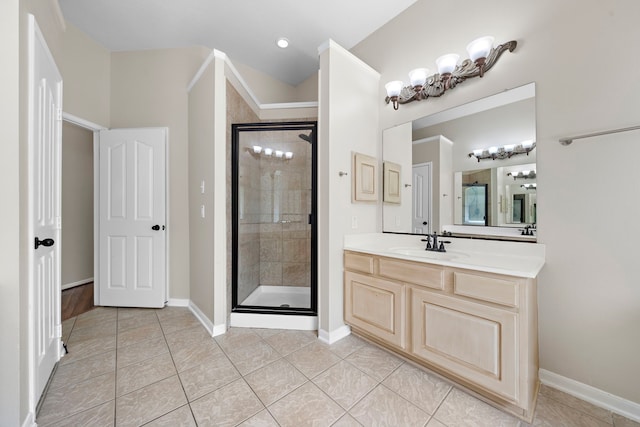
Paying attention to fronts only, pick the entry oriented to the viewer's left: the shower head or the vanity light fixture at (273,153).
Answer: the shower head

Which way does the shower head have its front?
to the viewer's left

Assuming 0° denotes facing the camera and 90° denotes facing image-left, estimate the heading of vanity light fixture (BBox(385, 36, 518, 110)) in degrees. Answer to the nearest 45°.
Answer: approximately 45°

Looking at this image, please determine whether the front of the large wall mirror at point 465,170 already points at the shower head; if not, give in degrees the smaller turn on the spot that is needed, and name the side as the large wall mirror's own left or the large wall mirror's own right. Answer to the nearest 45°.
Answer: approximately 45° to the large wall mirror's own right

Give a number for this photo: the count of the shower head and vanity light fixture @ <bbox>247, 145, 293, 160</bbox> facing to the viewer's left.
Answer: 1

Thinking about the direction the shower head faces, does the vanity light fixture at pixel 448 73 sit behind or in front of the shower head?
behind

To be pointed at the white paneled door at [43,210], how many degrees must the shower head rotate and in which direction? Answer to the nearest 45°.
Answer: approximately 45° to its left
